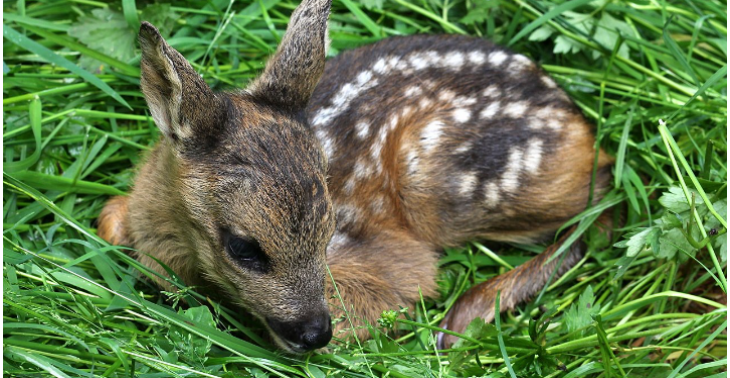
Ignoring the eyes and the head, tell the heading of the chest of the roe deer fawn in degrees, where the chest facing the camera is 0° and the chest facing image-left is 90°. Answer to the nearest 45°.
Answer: approximately 45°
